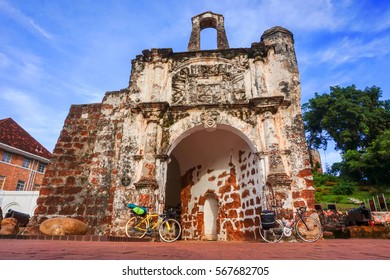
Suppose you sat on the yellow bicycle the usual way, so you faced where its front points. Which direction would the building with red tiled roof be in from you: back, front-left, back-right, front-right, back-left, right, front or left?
back-left

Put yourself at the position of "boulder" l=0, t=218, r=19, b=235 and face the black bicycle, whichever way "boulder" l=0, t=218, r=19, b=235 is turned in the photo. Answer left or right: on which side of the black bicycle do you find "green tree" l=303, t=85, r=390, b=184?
left

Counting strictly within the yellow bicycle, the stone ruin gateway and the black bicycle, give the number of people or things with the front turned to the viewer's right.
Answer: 2

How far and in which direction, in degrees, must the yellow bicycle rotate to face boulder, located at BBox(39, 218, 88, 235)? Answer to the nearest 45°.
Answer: approximately 180°

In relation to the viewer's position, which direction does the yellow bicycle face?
facing to the right of the viewer

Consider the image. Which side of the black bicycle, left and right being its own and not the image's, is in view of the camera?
right

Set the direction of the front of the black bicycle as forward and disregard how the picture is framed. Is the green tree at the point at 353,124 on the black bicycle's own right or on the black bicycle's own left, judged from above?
on the black bicycle's own left

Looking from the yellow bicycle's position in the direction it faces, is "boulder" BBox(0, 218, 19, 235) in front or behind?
behind

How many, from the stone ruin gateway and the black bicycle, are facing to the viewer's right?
1

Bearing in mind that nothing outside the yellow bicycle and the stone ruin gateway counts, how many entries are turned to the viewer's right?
1

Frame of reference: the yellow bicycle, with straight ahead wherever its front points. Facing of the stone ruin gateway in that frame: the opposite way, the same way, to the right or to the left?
to the right

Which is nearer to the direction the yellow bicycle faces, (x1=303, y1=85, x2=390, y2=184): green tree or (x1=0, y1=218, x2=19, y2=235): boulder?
the green tree
